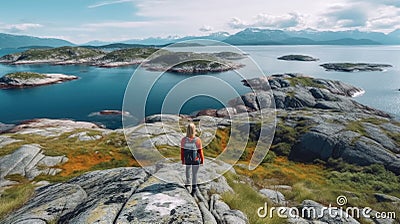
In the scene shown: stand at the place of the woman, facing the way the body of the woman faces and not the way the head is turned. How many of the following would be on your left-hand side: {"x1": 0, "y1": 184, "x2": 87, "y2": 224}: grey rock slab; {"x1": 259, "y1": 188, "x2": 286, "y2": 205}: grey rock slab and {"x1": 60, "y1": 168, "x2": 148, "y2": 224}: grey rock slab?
2

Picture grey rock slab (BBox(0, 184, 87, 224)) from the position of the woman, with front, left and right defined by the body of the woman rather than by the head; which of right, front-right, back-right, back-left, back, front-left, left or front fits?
left

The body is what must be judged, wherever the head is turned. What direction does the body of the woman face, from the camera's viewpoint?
away from the camera

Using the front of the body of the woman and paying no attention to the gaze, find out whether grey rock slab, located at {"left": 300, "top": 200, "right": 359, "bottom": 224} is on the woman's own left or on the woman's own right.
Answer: on the woman's own right

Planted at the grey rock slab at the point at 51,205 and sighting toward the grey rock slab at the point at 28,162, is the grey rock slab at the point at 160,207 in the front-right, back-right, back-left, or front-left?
back-right

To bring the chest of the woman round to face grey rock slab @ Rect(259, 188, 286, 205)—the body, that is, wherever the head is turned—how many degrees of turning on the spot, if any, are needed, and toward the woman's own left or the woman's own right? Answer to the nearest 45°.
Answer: approximately 45° to the woman's own right

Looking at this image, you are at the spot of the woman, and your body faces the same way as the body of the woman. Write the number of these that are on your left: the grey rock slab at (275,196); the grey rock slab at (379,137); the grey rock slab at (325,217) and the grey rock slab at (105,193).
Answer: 1

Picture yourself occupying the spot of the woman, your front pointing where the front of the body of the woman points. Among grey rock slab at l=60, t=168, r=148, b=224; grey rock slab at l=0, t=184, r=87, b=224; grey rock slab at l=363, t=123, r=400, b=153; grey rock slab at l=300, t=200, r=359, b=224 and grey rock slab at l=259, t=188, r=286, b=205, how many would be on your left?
2

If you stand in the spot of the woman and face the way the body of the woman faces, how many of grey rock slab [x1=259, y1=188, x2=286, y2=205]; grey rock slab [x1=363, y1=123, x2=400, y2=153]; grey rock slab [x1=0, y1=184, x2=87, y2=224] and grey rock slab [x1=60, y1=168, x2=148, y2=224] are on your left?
2

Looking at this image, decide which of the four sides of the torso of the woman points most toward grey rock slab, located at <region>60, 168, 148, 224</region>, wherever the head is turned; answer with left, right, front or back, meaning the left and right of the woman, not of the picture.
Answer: left
